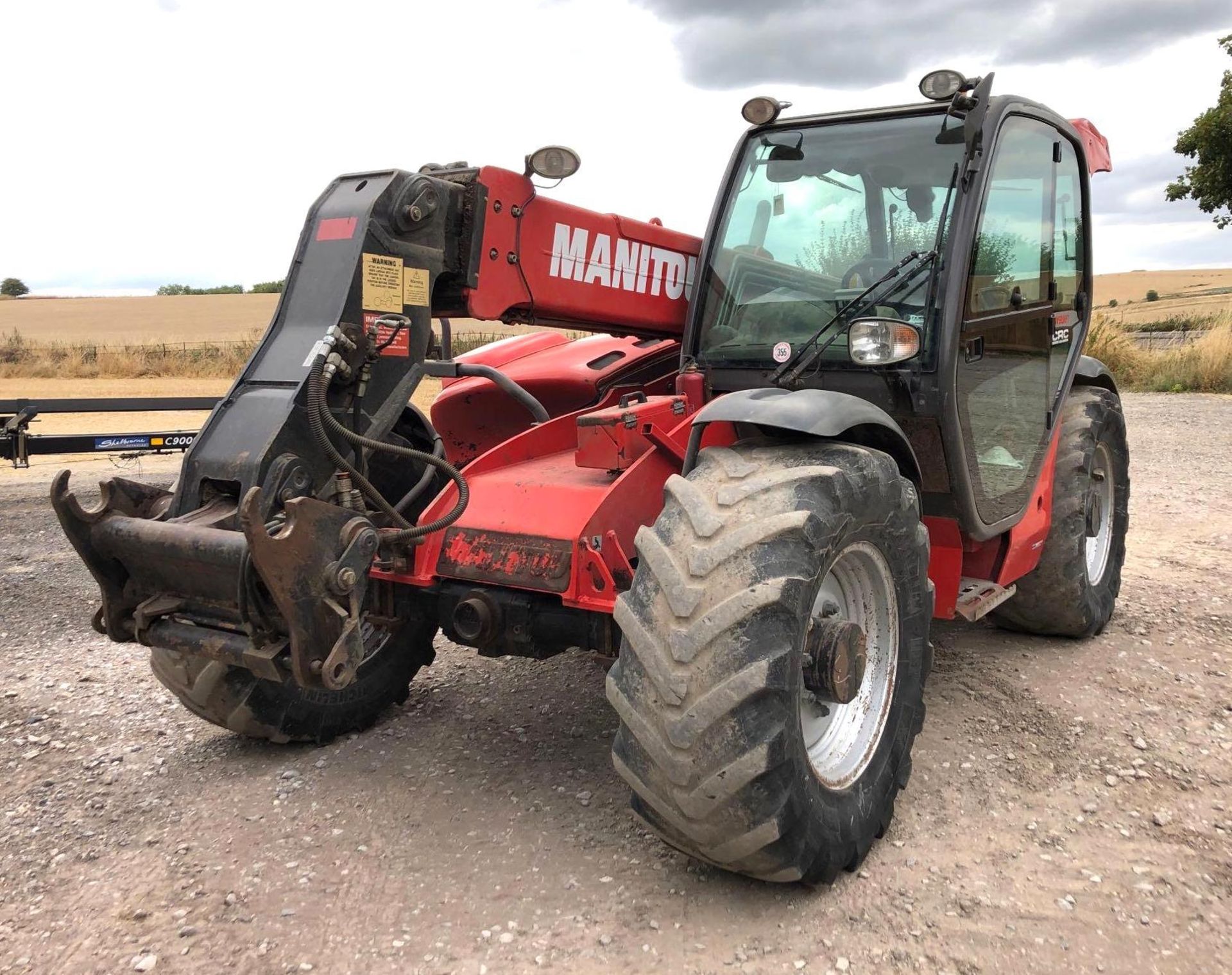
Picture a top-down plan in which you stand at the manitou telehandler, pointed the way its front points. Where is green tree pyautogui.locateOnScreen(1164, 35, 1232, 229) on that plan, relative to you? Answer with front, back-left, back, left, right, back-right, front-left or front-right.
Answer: back

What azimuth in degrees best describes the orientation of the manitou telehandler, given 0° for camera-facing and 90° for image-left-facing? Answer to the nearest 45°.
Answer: approximately 45°

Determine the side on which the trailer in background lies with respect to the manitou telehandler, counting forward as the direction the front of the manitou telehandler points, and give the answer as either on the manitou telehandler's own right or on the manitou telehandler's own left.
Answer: on the manitou telehandler's own right

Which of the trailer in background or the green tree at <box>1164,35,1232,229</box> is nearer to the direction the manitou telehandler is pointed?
the trailer in background
